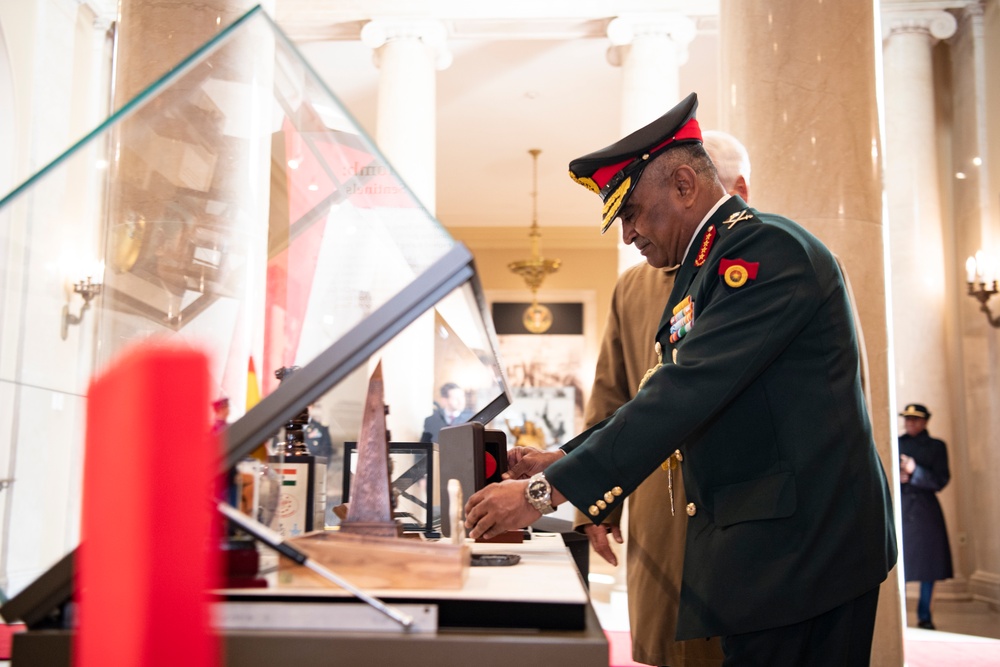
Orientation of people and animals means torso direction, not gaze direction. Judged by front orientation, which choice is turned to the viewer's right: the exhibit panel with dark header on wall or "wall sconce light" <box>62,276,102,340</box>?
the wall sconce light

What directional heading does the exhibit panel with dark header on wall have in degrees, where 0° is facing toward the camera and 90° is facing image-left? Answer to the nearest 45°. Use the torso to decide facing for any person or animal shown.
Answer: approximately 0°

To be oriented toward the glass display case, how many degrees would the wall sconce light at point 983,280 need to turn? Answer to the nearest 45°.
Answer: approximately 90° to its left

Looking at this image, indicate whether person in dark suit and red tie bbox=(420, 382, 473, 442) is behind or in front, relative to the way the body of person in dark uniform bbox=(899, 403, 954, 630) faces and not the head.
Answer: in front

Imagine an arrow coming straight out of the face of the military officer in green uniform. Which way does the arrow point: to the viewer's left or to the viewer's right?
to the viewer's left

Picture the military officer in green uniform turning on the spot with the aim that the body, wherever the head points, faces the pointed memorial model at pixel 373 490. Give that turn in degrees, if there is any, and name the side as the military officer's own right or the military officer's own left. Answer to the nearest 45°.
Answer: approximately 45° to the military officer's own left

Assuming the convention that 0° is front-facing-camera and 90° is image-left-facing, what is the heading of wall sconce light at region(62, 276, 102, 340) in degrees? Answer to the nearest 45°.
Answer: approximately 270°

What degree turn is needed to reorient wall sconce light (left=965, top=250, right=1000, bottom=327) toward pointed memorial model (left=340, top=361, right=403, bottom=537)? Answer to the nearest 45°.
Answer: approximately 90° to its left

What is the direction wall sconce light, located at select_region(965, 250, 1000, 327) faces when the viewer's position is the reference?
facing to the left of the viewer

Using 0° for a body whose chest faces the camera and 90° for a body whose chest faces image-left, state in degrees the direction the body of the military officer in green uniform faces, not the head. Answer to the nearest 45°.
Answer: approximately 90°

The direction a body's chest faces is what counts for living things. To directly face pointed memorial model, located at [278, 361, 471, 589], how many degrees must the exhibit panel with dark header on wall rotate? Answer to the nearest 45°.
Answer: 0° — it already faces it

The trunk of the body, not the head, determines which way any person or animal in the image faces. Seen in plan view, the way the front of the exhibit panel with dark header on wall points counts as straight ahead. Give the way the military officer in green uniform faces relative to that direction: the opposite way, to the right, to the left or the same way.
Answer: to the right

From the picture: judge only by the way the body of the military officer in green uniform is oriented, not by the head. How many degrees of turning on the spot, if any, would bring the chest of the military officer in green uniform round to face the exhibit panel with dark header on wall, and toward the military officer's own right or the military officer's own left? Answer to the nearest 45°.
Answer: approximately 90° to the military officer's own right

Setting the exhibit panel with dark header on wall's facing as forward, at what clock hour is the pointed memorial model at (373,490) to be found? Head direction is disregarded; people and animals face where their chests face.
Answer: The pointed memorial model is roughly at 12 o'clock from the exhibit panel with dark header on wall.
